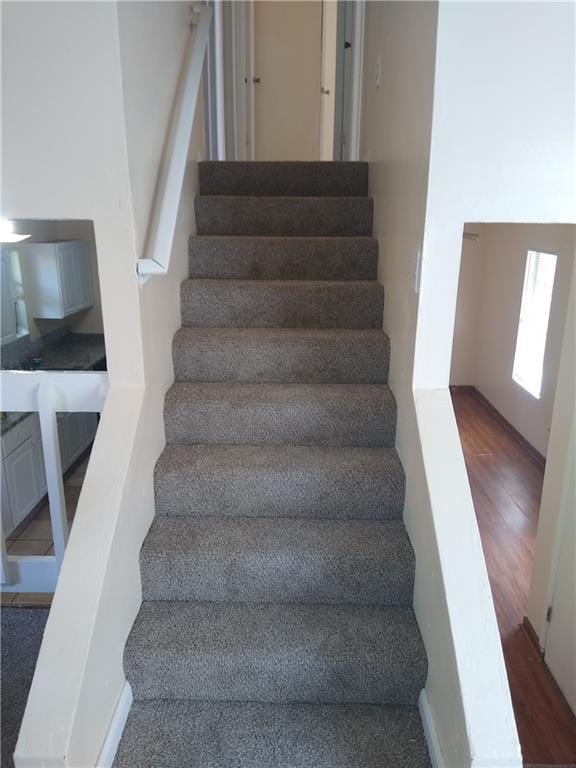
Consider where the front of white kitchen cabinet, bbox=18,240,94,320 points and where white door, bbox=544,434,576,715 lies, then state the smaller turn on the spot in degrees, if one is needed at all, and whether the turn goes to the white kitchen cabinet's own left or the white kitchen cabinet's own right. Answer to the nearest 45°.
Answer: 0° — it already faces it

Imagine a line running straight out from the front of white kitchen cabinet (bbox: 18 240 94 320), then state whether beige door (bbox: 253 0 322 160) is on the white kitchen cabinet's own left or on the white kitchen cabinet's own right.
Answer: on the white kitchen cabinet's own left

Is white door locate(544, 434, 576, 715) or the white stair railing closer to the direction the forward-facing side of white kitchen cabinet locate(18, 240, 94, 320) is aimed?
the white door

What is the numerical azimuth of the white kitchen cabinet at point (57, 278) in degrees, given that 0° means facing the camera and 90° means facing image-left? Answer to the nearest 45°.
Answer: approximately 315°

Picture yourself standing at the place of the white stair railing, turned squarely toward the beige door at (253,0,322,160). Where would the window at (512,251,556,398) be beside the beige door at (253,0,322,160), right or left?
right

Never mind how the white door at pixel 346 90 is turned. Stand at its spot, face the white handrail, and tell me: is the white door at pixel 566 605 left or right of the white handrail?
left

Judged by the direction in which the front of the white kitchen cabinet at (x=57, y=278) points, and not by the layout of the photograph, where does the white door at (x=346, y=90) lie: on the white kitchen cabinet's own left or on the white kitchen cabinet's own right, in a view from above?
on the white kitchen cabinet's own left
